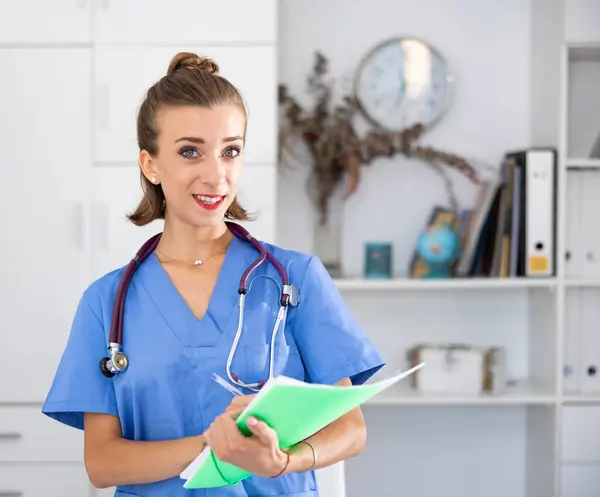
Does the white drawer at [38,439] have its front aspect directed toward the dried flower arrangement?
no

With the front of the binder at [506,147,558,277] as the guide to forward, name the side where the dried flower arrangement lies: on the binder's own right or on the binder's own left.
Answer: on the binder's own right

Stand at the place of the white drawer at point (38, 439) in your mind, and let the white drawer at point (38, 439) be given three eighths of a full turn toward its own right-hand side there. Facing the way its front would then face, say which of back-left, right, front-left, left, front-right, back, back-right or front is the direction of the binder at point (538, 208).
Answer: back-right

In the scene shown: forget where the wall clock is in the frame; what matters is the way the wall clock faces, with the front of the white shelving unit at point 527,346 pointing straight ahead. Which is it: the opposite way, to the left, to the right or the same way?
the same way

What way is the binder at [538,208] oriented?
toward the camera

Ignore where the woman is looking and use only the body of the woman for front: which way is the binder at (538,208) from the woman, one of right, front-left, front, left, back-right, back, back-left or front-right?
back-left

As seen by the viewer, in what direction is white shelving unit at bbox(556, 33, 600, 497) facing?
toward the camera

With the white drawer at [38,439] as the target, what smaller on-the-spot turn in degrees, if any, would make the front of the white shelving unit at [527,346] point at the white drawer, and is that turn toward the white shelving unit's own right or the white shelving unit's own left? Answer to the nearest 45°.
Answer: approximately 45° to the white shelving unit's own right

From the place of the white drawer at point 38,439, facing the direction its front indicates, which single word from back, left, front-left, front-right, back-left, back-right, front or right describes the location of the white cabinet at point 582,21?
left

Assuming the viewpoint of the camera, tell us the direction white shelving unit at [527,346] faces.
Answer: facing the viewer

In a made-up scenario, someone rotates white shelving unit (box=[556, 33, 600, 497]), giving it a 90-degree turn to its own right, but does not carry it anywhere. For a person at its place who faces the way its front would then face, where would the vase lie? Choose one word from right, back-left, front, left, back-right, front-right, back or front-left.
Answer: front

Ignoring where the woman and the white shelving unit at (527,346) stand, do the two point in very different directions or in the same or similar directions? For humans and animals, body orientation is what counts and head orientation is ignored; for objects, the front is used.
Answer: same or similar directions

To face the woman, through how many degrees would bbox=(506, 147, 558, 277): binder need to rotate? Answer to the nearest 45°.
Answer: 0° — it already faces them
